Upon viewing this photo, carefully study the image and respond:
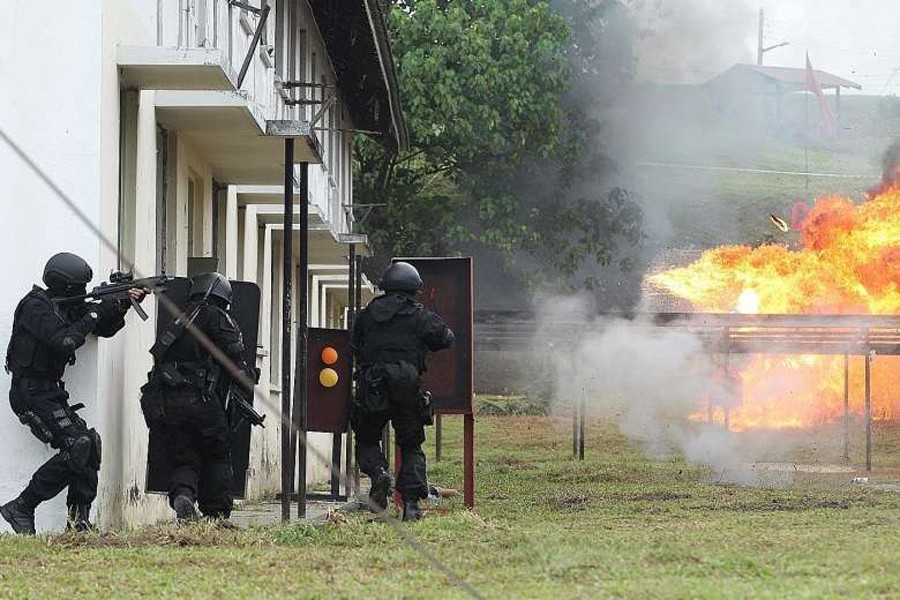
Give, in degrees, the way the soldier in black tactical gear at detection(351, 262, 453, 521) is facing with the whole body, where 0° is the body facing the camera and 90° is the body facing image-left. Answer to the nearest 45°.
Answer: approximately 180°

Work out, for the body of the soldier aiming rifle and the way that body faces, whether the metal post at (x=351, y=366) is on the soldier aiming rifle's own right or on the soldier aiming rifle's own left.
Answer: on the soldier aiming rifle's own left

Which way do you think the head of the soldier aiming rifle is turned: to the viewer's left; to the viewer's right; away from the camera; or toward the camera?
to the viewer's right

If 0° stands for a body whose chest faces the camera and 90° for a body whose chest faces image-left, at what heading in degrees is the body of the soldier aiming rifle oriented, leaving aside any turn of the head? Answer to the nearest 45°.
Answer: approximately 270°

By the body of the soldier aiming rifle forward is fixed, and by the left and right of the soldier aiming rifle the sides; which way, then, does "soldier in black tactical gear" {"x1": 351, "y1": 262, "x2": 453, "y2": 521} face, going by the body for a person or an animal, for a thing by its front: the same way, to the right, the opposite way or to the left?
to the left

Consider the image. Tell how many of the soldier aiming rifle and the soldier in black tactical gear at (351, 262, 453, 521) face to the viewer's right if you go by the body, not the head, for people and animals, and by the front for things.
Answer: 1

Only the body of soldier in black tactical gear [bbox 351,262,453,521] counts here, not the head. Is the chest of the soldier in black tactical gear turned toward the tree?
yes

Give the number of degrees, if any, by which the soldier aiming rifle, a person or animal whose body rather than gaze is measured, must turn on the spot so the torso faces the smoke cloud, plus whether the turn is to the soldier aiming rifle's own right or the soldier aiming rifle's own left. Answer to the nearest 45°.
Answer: approximately 45° to the soldier aiming rifle's own left

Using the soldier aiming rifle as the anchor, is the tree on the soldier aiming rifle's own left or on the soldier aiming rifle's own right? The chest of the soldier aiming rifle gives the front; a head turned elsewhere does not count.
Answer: on the soldier aiming rifle's own left
